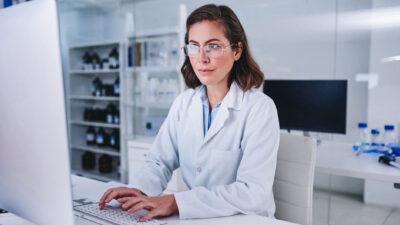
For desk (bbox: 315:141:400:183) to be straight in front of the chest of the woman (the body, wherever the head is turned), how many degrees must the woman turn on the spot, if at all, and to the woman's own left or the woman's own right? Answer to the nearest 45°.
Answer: approximately 180°

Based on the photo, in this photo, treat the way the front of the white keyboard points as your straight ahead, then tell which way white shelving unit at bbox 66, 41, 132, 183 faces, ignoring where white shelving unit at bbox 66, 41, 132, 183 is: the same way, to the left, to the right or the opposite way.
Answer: the opposite way

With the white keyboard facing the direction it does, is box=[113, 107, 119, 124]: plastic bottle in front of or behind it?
in front

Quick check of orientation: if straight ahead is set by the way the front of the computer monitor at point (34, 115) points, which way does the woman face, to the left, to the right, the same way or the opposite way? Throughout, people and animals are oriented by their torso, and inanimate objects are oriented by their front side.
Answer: the opposite way

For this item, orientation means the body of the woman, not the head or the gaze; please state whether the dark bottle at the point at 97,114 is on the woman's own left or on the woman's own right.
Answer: on the woman's own right

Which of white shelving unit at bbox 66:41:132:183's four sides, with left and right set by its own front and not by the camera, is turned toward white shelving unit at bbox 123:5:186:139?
left

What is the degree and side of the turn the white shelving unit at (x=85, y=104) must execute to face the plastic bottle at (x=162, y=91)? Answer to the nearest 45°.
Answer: approximately 90° to its left

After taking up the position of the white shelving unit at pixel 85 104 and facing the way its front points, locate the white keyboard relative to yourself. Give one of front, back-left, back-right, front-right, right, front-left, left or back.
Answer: front-left

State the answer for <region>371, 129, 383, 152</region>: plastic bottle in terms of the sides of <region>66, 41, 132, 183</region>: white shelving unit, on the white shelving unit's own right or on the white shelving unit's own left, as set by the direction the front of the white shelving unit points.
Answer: on the white shelving unit's own left

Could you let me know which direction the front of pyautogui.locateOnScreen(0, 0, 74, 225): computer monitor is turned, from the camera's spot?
facing away from the viewer and to the right of the viewer

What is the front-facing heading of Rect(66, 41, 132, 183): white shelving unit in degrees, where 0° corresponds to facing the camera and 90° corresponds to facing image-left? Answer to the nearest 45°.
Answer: approximately 45°

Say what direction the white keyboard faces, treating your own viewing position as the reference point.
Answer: facing away from the viewer and to the right of the viewer

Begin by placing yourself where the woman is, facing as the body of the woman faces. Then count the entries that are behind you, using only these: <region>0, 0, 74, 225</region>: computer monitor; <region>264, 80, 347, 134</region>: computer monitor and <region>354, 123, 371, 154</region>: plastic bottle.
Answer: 2

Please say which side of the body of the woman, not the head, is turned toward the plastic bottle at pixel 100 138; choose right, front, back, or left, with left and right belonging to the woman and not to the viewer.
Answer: right

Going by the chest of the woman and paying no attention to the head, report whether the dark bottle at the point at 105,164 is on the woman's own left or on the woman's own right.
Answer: on the woman's own right

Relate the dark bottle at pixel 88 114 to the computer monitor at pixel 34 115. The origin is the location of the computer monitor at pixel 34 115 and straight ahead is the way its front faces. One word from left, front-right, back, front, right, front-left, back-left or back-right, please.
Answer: front-left
